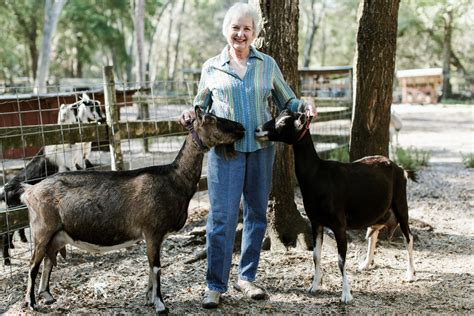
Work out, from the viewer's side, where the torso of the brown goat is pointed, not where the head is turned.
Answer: to the viewer's right

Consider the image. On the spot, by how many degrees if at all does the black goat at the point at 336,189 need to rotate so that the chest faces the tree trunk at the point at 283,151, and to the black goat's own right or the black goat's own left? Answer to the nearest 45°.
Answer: approximately 90° to the black goat's own right

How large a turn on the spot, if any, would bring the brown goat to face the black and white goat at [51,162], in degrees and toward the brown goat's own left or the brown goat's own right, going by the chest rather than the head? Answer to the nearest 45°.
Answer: approximately 90° to the brown goat's own left

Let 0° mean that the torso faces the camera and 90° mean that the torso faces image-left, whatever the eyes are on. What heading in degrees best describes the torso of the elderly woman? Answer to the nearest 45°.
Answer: approximately 0°

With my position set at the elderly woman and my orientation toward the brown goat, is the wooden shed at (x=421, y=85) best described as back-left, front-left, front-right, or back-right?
back-right

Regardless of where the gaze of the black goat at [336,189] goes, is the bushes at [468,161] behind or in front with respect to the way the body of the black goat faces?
behind

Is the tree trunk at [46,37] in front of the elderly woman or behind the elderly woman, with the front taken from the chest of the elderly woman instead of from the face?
behind

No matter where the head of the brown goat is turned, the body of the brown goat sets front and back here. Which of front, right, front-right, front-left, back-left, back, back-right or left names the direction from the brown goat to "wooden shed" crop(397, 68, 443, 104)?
front-left

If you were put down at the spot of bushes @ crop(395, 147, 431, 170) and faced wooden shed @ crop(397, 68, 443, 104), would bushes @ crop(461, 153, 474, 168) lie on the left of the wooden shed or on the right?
right

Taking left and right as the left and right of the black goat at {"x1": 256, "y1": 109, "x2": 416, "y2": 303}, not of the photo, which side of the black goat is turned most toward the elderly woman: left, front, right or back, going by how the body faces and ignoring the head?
front

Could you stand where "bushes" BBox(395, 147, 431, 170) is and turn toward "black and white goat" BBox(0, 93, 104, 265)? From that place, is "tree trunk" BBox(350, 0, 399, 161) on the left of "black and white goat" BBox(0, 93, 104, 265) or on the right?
left
